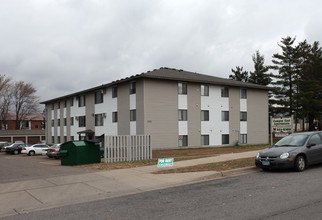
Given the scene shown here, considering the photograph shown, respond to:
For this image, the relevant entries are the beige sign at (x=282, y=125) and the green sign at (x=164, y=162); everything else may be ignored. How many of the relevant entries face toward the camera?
2

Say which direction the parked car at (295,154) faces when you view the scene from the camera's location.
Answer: facing the viewer and to the left of the viewer

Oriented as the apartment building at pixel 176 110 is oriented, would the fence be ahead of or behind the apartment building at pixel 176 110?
ahead

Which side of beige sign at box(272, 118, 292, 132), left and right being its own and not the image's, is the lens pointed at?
front

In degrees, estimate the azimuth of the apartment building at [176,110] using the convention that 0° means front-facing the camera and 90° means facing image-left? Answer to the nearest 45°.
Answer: approximately 45°

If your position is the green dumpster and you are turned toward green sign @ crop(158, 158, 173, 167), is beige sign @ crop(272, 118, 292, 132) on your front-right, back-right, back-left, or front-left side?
front-left

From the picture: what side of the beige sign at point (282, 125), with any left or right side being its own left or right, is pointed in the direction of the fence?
right

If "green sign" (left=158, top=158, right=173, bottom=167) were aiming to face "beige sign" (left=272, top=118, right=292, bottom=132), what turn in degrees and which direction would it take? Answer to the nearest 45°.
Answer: approximately 135° to its left

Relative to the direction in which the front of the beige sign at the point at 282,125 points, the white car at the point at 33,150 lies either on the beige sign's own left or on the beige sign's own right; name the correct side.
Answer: on the beige sign's own right

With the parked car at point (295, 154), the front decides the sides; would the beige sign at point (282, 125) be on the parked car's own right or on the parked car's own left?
on the parked car's own right

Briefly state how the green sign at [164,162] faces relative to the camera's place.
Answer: facing the viewer
